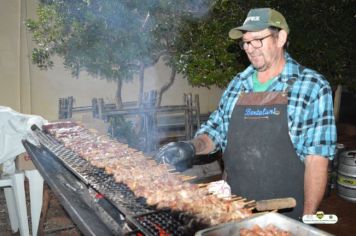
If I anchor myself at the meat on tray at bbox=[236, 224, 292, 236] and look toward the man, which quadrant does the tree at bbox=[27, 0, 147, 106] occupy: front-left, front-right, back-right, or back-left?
front-left

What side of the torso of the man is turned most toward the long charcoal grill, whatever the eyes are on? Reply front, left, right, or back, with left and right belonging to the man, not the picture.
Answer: front

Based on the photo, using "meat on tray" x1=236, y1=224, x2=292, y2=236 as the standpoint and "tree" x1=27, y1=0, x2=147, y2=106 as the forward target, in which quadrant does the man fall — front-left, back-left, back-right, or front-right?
front-right

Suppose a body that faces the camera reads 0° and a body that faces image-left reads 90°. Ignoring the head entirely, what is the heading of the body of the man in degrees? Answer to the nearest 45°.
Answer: approximately 45°

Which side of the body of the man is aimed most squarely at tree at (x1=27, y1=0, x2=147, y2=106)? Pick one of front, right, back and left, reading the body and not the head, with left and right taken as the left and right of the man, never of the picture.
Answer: right

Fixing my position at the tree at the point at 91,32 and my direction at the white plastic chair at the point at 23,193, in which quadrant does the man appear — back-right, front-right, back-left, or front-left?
front-left

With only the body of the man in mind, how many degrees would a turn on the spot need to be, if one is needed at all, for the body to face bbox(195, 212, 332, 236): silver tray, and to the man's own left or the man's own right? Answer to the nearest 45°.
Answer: approximately 45° to the man's own left

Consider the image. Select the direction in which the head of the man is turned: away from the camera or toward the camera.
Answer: toward the camera

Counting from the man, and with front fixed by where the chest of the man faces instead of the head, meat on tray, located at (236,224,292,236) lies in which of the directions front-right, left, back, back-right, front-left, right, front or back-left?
front-left

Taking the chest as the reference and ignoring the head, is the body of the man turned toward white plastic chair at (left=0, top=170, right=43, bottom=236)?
no
